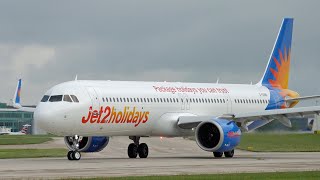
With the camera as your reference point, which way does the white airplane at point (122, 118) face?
facing the viewer and to the left of the viewer
